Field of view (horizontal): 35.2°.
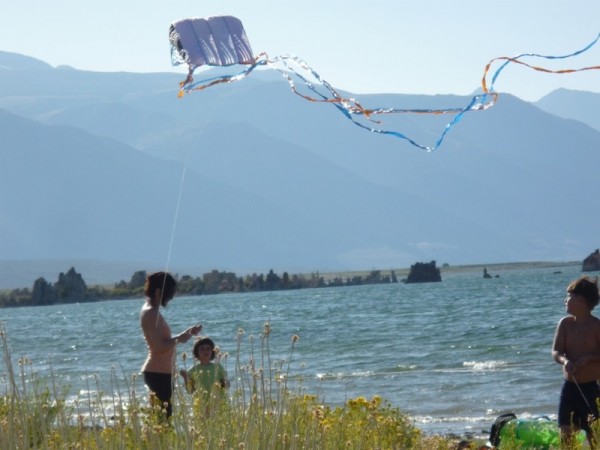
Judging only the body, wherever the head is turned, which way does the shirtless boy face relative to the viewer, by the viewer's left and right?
facing the viewer and to the left of the viewer

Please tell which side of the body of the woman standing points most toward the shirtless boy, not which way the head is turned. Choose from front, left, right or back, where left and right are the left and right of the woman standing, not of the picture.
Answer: front

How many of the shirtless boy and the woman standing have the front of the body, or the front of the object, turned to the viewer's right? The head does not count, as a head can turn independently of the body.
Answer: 1

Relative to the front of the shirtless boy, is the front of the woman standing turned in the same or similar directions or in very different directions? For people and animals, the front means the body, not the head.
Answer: very different directions

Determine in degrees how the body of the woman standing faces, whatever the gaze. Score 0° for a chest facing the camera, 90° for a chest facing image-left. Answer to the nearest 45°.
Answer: approximately 270°

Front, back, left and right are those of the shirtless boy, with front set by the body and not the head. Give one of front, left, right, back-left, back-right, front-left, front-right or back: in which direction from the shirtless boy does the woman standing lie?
front-right
